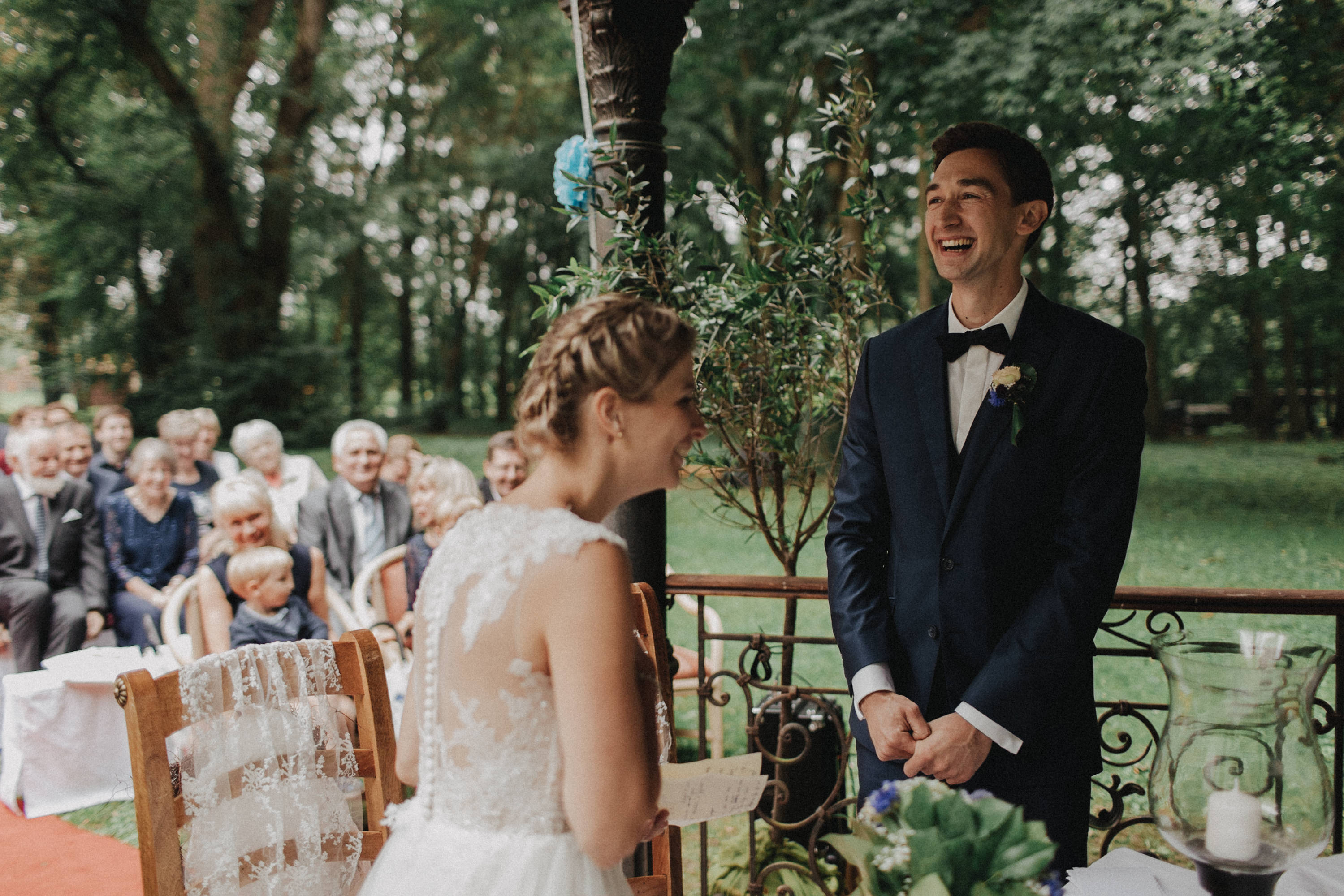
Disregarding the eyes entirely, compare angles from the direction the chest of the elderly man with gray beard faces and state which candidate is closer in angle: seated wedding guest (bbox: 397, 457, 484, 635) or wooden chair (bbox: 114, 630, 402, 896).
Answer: the wooden chair

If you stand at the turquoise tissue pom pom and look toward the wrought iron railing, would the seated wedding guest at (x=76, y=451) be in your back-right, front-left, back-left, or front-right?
back-left

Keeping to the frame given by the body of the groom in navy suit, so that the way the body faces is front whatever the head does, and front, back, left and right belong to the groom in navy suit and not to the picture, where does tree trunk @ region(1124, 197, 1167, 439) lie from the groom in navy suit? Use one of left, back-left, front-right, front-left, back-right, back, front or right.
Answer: back-right

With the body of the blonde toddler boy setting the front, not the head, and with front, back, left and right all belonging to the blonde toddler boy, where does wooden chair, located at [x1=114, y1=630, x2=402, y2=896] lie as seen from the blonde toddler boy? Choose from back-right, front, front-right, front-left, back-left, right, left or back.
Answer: front-right

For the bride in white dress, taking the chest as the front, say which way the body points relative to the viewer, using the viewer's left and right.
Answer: facing away from the viewer and to the right of the viewer

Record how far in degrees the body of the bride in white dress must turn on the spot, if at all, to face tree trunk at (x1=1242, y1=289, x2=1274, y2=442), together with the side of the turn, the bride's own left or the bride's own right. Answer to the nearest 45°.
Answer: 0° — they already face it

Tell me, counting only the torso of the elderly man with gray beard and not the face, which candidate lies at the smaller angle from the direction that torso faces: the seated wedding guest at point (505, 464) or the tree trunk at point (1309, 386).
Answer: the seated wedding guest

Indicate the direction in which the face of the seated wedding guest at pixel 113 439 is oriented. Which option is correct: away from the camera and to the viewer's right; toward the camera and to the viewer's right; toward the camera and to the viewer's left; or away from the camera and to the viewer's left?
toward the camera and to the viewer's right

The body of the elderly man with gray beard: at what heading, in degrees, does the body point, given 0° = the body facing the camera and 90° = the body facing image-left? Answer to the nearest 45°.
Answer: approximately 0°
